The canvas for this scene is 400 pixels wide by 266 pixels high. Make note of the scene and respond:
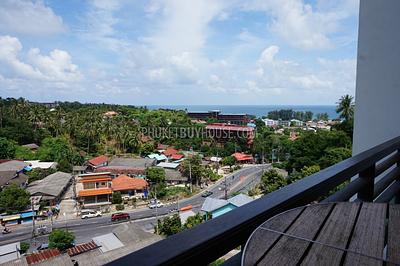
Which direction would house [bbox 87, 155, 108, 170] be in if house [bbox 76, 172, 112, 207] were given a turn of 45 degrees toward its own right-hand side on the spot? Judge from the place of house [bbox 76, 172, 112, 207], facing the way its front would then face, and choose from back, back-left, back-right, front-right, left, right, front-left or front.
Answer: back-right

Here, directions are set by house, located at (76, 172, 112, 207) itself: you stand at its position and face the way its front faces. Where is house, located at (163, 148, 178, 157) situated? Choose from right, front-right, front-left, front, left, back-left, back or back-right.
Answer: back-left

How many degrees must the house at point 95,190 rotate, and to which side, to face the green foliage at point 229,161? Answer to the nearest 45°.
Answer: approximately 90° to its left

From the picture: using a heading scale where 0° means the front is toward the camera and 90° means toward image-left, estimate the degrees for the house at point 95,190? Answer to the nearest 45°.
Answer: approximately 0°

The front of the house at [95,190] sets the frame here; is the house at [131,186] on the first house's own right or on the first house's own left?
on the first house's own left

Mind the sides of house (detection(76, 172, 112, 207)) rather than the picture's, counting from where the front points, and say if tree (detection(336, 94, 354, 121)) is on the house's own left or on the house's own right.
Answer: on the house's own left

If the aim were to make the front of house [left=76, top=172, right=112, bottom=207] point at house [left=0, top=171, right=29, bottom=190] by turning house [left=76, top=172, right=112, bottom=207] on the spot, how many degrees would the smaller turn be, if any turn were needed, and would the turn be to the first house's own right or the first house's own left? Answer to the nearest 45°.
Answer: approximately 135° to the first house's own right

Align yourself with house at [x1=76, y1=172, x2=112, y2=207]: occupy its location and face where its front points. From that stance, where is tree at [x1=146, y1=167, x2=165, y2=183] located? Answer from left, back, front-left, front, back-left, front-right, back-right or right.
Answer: left

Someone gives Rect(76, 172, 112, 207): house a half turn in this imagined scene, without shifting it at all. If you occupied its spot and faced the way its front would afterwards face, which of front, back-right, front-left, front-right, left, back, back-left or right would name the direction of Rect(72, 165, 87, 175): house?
front

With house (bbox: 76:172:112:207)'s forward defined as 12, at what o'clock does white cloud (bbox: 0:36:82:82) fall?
The white cloud is roughly at 5 o'clock from the house.
